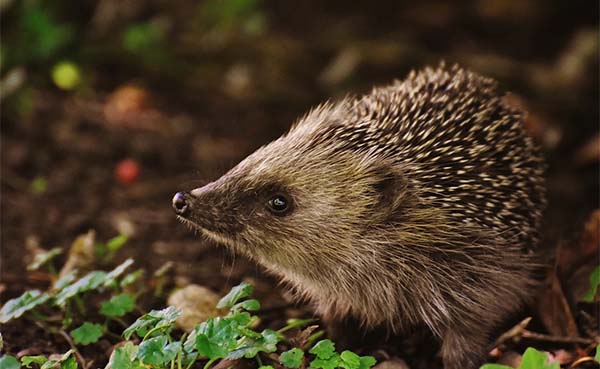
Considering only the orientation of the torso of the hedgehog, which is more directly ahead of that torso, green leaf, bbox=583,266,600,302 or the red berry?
the red berry

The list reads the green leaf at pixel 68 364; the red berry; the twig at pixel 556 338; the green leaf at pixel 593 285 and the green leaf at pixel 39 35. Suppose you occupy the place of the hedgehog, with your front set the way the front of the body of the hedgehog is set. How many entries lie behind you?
2

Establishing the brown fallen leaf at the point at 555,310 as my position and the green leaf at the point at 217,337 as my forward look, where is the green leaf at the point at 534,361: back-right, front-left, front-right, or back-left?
front-left

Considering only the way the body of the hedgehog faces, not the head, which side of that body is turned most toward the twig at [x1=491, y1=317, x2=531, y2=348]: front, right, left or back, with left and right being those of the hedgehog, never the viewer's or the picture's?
back

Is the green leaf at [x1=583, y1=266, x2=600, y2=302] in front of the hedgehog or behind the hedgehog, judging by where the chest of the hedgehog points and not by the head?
behind

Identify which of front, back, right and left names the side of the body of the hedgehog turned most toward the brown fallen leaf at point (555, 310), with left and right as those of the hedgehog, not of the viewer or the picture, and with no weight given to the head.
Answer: back

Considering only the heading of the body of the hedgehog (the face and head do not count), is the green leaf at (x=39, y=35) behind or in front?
in front

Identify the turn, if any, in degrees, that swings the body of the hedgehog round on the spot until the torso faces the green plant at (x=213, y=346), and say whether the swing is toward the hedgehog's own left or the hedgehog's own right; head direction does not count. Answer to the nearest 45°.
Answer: approximately 45° to the hedgehog's own left

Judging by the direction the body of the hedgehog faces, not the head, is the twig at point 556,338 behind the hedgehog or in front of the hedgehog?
behind

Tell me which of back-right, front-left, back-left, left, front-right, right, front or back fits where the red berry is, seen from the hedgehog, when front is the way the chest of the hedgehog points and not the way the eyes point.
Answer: front-right

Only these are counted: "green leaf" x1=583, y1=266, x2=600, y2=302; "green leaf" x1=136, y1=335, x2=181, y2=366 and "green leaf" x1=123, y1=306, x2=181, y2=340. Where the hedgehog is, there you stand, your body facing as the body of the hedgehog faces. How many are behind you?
1

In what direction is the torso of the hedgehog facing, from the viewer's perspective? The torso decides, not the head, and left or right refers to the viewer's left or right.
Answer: facing to the left of the viewer

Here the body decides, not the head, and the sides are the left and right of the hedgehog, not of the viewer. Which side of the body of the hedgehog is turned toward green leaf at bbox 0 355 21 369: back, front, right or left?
front
